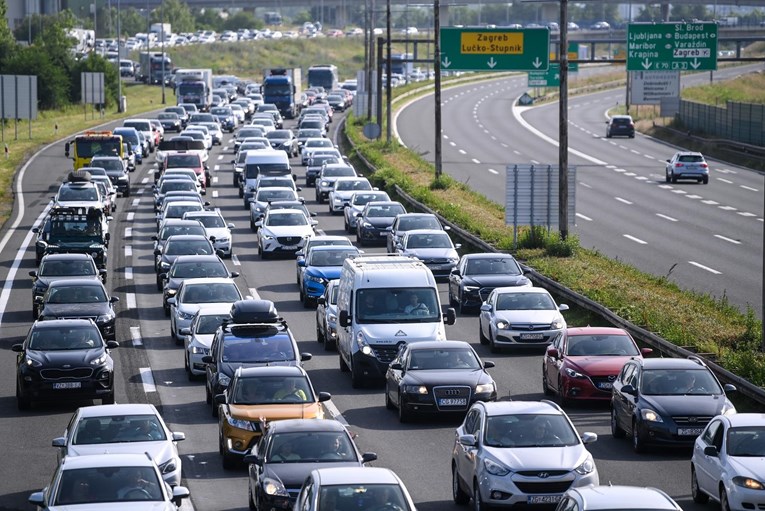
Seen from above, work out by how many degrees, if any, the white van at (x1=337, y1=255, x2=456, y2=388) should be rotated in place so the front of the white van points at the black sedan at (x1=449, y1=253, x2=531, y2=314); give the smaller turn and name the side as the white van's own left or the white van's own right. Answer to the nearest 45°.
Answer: approximately 180°

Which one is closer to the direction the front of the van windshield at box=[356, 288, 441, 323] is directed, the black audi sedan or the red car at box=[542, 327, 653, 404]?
the black audi sedan

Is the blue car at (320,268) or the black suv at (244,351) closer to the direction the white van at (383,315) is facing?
the black suv

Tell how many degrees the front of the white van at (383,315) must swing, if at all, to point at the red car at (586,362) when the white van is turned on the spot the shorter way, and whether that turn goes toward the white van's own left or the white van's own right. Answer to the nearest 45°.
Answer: approximately 45° to the white van's own left

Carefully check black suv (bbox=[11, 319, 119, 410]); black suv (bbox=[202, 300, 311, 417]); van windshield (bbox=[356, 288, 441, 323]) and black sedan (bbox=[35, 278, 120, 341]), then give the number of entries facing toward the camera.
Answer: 4

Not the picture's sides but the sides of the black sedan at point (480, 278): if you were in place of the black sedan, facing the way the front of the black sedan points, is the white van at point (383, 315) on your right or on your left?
on your right

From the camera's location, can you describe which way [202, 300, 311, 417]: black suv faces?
facing the viewer

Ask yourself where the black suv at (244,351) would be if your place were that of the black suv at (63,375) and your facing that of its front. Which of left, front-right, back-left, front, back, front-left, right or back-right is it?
left

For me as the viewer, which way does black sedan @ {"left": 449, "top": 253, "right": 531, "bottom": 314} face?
facing the viewer and to the right of the viewer

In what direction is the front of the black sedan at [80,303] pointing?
toward the camera
